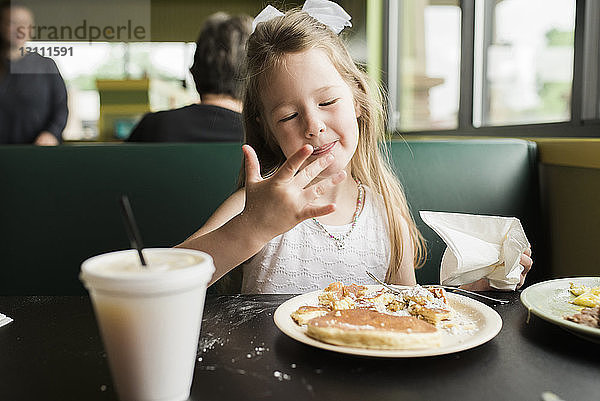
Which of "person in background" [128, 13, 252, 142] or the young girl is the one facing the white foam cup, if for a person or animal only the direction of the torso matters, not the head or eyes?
the young girl

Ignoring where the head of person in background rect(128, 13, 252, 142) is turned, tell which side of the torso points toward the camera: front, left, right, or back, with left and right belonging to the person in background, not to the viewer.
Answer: back

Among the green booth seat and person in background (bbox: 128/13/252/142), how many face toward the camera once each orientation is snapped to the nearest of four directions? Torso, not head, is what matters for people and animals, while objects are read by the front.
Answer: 1

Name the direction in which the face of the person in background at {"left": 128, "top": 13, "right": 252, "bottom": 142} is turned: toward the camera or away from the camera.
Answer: away from the camera

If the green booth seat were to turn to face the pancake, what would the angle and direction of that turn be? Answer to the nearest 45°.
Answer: approximately 45° to its left

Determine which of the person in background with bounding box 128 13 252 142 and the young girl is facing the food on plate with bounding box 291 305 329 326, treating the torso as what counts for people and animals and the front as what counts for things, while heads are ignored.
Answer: the young girl

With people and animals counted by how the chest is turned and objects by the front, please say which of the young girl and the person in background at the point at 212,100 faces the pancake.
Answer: the young girl

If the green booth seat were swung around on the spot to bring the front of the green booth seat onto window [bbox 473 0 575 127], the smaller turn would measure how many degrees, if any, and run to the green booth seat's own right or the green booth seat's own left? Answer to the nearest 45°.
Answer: approximately 135° to the green booth seat's own left

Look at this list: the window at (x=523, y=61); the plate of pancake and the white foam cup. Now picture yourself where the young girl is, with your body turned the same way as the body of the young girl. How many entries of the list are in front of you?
2

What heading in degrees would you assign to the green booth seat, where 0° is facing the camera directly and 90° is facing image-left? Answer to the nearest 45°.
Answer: approximately 0°

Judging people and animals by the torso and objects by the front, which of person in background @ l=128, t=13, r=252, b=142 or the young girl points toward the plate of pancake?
the young girl

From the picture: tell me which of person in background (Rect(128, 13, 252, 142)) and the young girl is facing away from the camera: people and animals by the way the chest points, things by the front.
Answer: the person in background

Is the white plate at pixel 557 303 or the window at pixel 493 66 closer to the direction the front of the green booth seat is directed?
the white plate

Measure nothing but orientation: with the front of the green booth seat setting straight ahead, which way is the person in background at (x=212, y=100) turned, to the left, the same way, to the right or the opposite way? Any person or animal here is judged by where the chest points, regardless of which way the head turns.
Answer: the opposite way

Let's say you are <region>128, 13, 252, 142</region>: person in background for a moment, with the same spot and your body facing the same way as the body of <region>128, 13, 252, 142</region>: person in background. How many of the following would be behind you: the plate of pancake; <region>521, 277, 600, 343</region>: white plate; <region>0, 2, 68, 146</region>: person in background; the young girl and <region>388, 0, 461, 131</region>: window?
3
